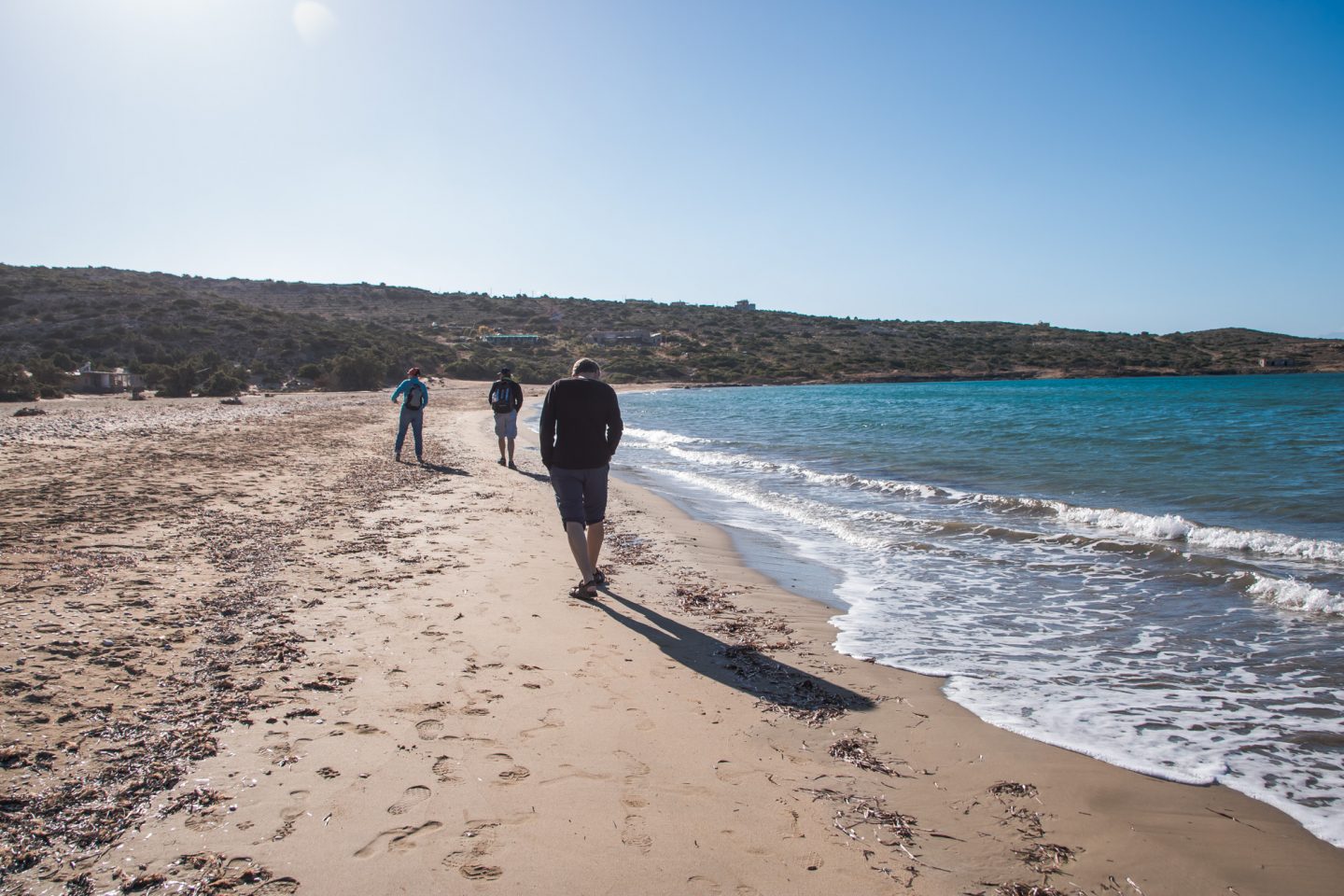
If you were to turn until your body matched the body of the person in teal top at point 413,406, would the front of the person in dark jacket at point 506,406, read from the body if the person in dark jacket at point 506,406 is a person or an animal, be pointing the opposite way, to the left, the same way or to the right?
the same way

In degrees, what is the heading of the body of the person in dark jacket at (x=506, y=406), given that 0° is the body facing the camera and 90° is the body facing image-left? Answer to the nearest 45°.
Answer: approximately 180°

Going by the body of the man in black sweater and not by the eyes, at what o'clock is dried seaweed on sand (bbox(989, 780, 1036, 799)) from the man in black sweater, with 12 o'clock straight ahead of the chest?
The dried seaweed on sand is roughly at 5 o'clock from the man in black sweater.

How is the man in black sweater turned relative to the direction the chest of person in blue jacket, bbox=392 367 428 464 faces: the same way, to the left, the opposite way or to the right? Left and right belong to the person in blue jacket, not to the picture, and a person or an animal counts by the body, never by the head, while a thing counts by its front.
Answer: the same way

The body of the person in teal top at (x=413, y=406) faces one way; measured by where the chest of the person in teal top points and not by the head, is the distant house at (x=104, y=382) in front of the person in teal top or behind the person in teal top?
in front

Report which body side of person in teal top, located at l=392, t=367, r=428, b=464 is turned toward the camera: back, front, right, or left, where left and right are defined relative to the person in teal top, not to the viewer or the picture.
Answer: back

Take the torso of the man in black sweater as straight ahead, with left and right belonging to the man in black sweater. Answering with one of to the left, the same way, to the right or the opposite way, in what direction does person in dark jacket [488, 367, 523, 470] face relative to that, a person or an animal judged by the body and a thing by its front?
the same way

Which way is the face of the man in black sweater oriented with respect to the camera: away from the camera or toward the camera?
away from the camera

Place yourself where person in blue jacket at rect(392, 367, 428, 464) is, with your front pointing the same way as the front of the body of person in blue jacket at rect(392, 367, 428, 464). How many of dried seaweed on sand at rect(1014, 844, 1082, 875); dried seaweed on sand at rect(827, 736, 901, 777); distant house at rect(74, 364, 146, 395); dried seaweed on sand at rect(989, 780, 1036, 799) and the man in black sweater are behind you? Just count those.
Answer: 4

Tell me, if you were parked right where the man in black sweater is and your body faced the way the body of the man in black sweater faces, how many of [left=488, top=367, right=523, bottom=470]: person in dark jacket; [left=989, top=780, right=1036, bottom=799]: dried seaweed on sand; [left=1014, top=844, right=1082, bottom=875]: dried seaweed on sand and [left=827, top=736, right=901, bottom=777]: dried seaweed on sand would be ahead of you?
1

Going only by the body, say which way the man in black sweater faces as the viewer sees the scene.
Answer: away from the camera

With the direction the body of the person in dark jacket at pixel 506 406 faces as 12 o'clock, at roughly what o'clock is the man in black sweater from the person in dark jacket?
The man in black sweater is roughly at 6 o'clock from the person in dark jacket.

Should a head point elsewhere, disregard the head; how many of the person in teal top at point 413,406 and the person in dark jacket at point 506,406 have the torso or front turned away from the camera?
2

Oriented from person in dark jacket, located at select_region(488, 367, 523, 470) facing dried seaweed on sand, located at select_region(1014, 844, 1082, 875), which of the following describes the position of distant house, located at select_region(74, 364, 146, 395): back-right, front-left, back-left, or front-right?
back-right

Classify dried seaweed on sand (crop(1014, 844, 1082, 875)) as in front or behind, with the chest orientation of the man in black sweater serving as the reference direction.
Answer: behind

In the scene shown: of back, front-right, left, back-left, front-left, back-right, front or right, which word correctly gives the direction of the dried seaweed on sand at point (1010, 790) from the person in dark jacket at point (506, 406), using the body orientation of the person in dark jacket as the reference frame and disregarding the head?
back

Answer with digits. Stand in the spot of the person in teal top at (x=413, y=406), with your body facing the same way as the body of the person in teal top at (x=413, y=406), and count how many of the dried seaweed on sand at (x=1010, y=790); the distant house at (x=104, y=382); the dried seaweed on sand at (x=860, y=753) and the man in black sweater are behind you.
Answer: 3

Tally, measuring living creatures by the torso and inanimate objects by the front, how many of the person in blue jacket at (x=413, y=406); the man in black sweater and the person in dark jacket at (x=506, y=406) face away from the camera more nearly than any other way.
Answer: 3
